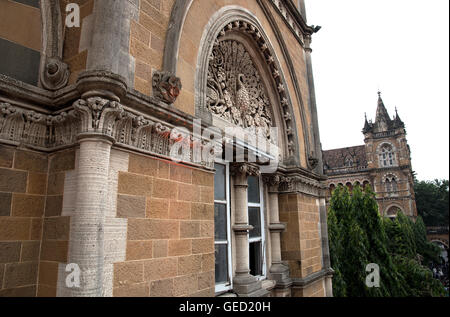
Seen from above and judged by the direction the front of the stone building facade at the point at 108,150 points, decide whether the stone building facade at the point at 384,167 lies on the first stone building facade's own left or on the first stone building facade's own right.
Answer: on the first stone building facade's own left

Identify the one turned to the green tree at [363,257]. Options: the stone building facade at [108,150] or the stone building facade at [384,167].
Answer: the stone building facade at [384,167]

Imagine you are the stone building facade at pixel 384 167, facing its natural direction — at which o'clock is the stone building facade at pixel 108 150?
the stone building facade at pixel 108 150 is roughly at 12 o'clock from the stone building facade at pixel 384 167.

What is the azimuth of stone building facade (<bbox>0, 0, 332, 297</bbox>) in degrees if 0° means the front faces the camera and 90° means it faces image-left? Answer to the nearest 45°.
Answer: approximately 315°

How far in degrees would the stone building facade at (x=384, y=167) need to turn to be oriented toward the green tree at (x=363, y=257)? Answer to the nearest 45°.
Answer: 0° — it already faces it

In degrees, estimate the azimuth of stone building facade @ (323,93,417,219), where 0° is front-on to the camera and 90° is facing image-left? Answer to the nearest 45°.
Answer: approximately 0°

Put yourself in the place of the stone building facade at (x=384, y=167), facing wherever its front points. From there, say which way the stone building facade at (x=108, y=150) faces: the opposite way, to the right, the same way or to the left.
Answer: to the left
